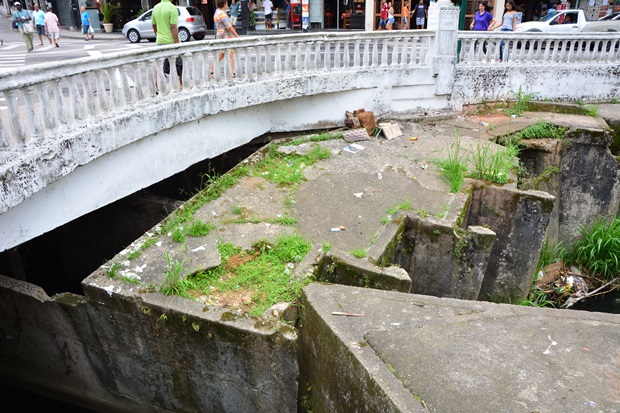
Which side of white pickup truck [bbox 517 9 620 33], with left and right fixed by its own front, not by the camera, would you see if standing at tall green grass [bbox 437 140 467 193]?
left

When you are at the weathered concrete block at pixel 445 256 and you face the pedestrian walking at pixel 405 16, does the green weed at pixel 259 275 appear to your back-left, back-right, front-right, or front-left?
back-left

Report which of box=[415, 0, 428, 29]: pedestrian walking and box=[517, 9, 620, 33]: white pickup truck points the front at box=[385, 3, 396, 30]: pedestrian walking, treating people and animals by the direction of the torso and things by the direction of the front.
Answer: the white pickup truck

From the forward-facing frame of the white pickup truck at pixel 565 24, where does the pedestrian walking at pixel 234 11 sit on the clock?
The pedestrian walking is roughly at 12 o'clock from the white pickup truck.

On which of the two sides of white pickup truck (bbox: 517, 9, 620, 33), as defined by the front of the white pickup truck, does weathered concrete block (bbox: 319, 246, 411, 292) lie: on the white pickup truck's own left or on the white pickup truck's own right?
on the white pickup truck's own left

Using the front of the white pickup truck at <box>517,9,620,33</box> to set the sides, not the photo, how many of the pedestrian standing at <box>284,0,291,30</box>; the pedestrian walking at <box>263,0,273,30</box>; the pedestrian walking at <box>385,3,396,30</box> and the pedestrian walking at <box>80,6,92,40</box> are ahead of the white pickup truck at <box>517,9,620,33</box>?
4

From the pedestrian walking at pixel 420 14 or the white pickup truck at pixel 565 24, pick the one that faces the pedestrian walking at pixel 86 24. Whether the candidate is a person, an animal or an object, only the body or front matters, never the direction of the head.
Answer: the white pickup truck

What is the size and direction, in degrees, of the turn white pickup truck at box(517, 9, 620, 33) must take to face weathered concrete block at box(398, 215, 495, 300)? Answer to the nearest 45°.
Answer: approximately 90° to its left

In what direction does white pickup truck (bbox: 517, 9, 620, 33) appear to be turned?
to the viewer's left

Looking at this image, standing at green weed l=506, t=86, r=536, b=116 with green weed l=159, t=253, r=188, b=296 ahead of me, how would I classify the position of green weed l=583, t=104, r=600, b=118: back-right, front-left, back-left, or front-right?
back-left

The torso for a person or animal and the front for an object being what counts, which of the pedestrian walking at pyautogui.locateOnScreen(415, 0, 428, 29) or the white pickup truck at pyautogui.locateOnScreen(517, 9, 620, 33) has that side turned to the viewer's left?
the white pickup truck

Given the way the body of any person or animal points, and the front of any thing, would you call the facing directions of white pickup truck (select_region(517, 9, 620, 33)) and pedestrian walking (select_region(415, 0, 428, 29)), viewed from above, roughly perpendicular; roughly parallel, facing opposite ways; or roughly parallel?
roughly perpendicular

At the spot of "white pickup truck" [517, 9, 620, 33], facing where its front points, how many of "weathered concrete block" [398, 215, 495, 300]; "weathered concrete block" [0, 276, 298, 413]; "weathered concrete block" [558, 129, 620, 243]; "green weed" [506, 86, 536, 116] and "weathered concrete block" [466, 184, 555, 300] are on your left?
5
